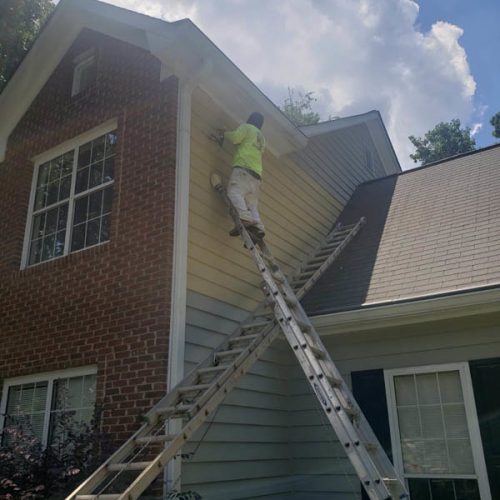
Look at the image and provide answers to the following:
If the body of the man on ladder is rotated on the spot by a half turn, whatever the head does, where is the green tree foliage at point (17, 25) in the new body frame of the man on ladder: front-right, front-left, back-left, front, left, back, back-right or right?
back

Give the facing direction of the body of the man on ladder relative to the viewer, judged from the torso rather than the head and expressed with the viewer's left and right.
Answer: facing away from the viewer and to the left of the viewer

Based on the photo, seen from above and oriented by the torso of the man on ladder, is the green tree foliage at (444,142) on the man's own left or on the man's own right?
on the man's own right
